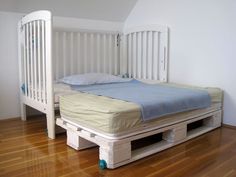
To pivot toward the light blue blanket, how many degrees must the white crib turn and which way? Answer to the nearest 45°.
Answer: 0° — it already faces it

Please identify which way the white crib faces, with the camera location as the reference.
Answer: facing the viewer and to the right of the viewer

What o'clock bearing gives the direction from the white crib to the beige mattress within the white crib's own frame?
The beige mattress is roughly at 1 o'clock from the white crib.
